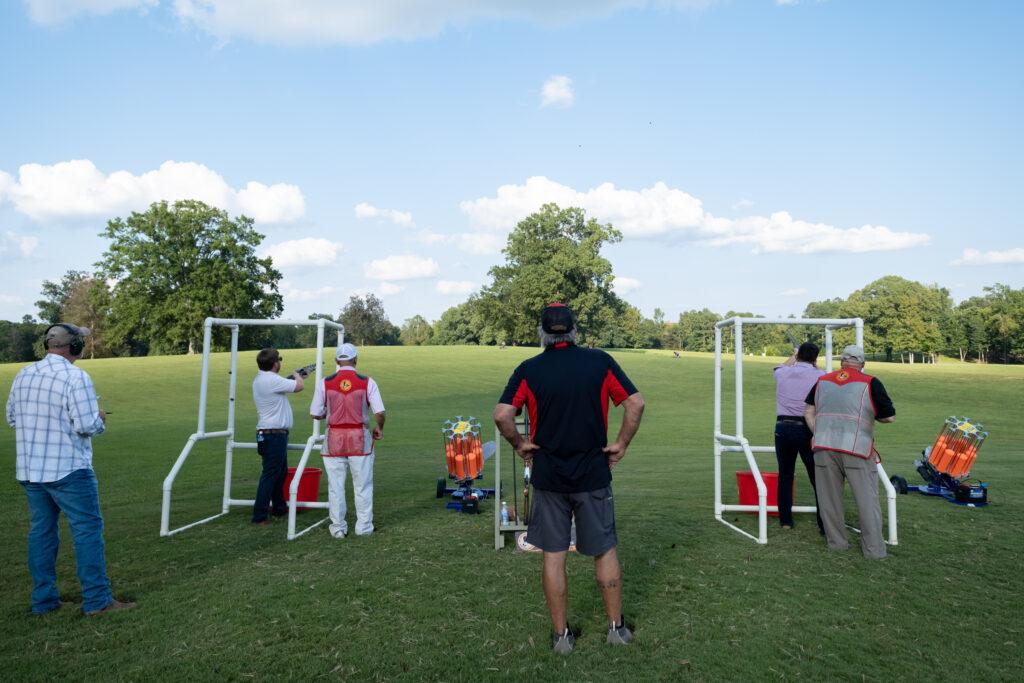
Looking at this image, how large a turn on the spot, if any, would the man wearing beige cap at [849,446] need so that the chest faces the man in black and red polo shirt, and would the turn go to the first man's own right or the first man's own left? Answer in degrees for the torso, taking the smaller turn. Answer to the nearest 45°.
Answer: approximately 135° to the first man's own left

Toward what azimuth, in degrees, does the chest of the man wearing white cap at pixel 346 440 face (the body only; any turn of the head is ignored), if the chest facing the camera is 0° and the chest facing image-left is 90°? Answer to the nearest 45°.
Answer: approximately 180°

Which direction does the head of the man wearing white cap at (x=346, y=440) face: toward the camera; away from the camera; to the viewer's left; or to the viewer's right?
away from the camera

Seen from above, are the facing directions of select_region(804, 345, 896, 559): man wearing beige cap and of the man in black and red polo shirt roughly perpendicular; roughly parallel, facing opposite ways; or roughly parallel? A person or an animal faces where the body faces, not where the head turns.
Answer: roughly parallel

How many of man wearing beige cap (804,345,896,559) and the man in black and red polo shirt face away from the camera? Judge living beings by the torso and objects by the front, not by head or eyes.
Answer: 2

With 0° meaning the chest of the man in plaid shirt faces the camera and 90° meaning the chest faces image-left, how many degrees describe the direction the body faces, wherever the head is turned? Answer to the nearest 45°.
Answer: approximately 225°

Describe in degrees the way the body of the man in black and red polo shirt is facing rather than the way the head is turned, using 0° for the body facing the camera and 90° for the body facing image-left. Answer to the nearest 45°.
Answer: approximately 180°

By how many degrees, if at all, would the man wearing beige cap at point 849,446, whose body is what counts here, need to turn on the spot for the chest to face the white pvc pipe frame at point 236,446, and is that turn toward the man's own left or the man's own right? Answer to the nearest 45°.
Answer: approximately 90° to the man's own left

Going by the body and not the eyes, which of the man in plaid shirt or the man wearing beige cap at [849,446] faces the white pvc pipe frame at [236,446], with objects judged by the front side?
the man in plaid shirt

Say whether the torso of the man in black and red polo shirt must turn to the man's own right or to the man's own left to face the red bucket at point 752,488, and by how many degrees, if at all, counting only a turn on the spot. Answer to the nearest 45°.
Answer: approximately 45° to the man's own right

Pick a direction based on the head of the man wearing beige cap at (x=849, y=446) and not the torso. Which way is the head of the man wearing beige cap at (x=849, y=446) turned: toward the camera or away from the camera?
away from the camera

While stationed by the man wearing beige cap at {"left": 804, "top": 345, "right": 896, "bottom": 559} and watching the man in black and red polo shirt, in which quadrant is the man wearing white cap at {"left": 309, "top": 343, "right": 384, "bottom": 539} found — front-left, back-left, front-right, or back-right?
front-right

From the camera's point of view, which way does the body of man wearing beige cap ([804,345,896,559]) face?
away from the camera

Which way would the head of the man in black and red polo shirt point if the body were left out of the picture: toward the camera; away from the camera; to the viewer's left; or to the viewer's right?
away from the camera

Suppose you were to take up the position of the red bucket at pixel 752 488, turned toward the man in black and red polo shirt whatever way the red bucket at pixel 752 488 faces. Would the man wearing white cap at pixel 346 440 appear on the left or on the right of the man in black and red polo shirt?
right

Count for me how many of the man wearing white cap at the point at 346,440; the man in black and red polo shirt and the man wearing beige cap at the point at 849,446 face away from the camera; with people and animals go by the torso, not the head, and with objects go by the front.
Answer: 3

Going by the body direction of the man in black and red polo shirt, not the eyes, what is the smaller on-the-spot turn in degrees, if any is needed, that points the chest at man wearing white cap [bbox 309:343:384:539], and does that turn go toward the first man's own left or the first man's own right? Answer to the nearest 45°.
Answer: approximately 45° to the first man's own left

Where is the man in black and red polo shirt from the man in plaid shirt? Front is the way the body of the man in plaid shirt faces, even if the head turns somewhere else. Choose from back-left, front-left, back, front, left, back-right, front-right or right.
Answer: right
